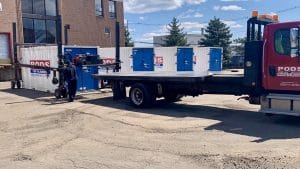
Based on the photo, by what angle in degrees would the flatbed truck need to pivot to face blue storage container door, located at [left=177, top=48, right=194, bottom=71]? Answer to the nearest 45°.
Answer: approximately 135° to its left

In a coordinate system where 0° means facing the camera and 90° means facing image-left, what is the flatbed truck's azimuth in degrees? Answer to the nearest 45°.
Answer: approximately 315°

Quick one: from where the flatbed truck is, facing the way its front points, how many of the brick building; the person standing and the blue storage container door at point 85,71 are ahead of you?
0

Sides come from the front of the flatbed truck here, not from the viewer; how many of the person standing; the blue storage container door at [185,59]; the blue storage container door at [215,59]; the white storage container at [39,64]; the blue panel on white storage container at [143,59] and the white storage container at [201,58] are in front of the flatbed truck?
0

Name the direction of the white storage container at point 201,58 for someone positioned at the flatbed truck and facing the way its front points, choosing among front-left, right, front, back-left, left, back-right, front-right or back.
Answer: back-left

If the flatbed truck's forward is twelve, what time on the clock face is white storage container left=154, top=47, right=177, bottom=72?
The white storage container is roughly at 7 o'clock from the flatbed truck.

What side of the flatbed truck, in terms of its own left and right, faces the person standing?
back

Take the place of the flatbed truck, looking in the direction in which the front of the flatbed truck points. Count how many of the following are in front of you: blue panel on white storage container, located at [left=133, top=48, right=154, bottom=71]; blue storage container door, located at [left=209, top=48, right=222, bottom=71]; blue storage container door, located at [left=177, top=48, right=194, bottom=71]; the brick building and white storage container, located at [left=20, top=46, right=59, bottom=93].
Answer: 0

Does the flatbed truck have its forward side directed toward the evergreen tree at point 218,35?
no

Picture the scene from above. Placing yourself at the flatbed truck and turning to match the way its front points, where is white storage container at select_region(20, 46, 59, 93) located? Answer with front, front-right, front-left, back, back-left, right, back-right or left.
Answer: back

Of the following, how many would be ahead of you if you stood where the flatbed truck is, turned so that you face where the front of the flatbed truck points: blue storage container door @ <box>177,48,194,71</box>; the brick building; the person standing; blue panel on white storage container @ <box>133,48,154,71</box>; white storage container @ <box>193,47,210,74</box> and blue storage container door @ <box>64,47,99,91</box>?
0

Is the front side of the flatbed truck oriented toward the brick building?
no

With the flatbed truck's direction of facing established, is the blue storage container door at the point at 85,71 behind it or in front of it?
behind

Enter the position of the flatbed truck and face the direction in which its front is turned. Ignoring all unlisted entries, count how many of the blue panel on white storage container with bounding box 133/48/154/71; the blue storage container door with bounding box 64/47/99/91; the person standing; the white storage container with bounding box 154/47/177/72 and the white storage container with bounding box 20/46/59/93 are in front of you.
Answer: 0

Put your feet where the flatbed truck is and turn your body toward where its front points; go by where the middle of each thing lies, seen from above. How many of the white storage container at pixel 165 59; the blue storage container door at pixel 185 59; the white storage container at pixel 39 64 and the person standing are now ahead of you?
0
